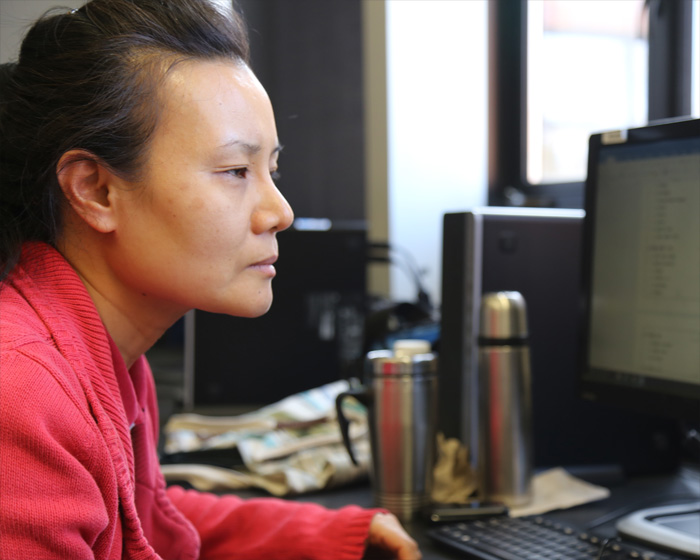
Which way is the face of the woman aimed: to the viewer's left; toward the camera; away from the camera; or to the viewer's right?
to the viewer's right

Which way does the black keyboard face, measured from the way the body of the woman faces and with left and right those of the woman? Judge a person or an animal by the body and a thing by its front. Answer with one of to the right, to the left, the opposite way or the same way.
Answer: the opposite way

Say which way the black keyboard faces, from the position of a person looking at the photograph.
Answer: facing the viewer and to the left of the viewer

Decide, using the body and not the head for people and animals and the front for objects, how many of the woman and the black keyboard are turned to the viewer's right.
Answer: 1

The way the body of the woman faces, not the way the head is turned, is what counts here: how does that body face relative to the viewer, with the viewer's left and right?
facing to the right of the viewer

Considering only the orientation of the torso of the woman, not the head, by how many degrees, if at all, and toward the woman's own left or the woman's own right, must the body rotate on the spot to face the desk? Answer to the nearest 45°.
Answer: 0° — they already face it

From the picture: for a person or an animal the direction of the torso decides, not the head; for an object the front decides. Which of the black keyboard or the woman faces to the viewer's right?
the woman

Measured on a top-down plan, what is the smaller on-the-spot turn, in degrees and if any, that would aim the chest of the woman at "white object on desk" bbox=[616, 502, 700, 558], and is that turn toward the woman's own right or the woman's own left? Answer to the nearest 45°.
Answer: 0° — they already face it

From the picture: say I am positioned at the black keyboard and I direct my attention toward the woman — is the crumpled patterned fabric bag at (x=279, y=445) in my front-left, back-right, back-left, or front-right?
front-right
